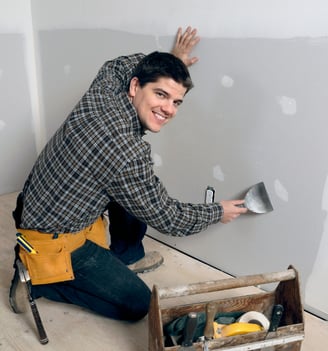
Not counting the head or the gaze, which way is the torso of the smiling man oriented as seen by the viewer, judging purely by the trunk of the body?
to the viewer's right

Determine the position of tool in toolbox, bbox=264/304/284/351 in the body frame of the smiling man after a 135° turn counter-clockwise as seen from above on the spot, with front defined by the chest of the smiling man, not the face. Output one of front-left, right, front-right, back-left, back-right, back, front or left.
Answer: back
